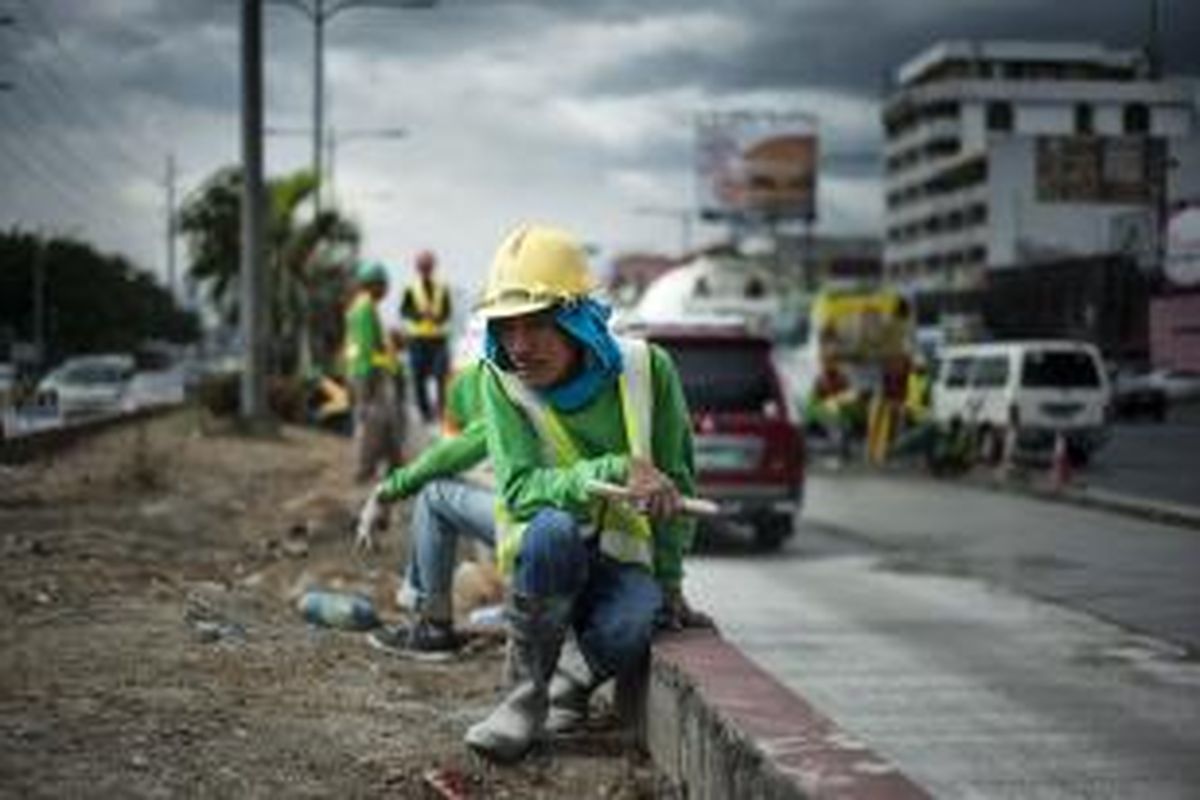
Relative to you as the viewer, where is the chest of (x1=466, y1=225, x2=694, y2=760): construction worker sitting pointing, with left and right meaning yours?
facing the viewer and to the left of the viewer

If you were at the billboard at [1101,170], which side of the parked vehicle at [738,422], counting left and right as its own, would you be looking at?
front

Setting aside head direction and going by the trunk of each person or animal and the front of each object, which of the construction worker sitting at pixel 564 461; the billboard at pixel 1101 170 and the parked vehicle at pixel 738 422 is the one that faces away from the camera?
the parked vehicle

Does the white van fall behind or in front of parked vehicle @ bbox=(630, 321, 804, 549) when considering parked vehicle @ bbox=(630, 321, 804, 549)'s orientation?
in front

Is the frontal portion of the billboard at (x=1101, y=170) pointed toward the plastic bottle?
yes

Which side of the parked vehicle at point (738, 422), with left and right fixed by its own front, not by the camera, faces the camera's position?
back

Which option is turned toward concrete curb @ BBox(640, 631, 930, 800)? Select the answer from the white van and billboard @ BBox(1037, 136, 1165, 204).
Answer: the billboard

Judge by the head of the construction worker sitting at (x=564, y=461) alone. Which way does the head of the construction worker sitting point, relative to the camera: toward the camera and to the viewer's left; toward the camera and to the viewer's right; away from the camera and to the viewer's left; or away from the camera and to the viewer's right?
toward the camera and to the viewer's left

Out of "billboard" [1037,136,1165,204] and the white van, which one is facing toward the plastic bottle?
the billboard

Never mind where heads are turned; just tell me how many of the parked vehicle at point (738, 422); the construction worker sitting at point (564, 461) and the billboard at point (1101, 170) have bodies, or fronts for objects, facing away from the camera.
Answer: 1

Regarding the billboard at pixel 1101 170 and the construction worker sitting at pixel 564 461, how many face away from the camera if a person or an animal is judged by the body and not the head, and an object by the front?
0

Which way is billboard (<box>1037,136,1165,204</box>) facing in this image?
toward the camera

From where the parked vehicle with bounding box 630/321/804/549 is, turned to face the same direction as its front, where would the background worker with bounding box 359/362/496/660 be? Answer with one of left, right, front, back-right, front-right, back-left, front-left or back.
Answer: back

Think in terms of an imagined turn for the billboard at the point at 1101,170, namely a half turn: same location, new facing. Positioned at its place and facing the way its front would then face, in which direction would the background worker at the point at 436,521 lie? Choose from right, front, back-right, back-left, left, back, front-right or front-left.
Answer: back
